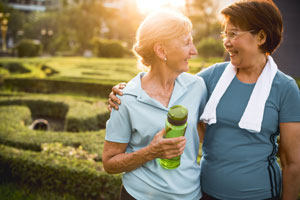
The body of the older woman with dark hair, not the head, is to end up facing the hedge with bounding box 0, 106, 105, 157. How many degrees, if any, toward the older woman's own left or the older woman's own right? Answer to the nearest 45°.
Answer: approximately 90° to the older woman's own right

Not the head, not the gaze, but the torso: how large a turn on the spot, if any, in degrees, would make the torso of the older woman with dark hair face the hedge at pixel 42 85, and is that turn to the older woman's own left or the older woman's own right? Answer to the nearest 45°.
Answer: approximately 90° to the older woman's own right

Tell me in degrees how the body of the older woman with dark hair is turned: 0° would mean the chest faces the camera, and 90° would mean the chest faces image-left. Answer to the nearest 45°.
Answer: approximately 45°

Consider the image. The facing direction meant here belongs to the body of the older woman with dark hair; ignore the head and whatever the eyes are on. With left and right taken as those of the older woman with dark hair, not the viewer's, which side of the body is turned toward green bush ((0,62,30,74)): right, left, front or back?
right

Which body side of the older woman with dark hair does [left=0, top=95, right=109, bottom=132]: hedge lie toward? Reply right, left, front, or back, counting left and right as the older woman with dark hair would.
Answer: right

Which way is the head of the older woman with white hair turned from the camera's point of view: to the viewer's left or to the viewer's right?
to the viewer's right

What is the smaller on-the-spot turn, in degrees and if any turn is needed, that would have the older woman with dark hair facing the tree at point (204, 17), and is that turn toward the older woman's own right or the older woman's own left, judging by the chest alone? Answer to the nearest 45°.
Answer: approximately 135° to the older woman's own right
